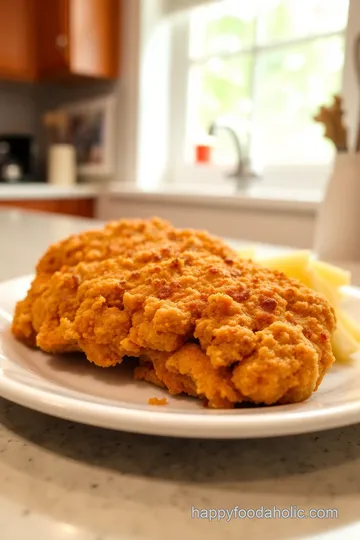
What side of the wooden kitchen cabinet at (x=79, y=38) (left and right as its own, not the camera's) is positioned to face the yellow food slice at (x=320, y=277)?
front

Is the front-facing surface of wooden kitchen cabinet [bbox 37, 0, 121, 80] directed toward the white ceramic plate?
yes

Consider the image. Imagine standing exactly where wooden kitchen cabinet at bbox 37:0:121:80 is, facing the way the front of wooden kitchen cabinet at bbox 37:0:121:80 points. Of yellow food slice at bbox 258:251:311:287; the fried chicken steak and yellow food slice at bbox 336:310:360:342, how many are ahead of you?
3

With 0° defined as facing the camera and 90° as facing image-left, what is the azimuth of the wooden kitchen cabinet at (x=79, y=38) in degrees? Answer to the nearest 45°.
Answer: approximately 0°

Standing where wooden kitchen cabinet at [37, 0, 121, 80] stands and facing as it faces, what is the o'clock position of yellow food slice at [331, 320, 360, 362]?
The yellow food slice is roughly at 12 o'clock from the wooden kitchen cabinet.

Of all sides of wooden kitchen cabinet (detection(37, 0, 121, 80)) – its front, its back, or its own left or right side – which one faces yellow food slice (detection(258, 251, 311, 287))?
front

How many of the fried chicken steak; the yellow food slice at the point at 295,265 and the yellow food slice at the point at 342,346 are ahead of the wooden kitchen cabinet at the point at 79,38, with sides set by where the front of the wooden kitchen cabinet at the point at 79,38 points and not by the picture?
3

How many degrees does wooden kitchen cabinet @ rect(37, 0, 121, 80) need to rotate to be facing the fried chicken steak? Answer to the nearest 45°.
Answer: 0° — it already faces it
